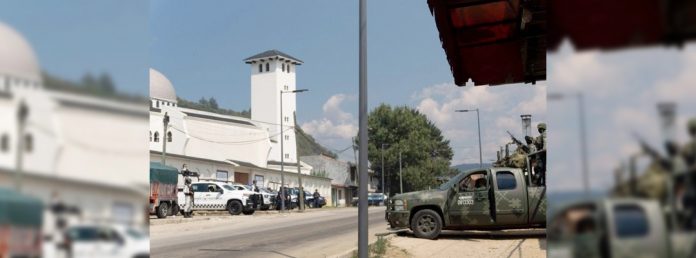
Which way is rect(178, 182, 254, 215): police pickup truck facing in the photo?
to the viewer's right

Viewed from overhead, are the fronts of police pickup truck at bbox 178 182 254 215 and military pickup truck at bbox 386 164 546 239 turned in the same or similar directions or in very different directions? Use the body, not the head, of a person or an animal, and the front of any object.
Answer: very different directions

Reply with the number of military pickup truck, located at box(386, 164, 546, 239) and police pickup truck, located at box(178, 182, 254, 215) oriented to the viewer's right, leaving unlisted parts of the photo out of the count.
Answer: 1

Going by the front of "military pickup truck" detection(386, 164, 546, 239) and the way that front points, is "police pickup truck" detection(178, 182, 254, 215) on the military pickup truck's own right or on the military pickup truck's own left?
on the military pickup truck's own right

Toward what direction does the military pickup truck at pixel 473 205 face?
to the viewer's left
